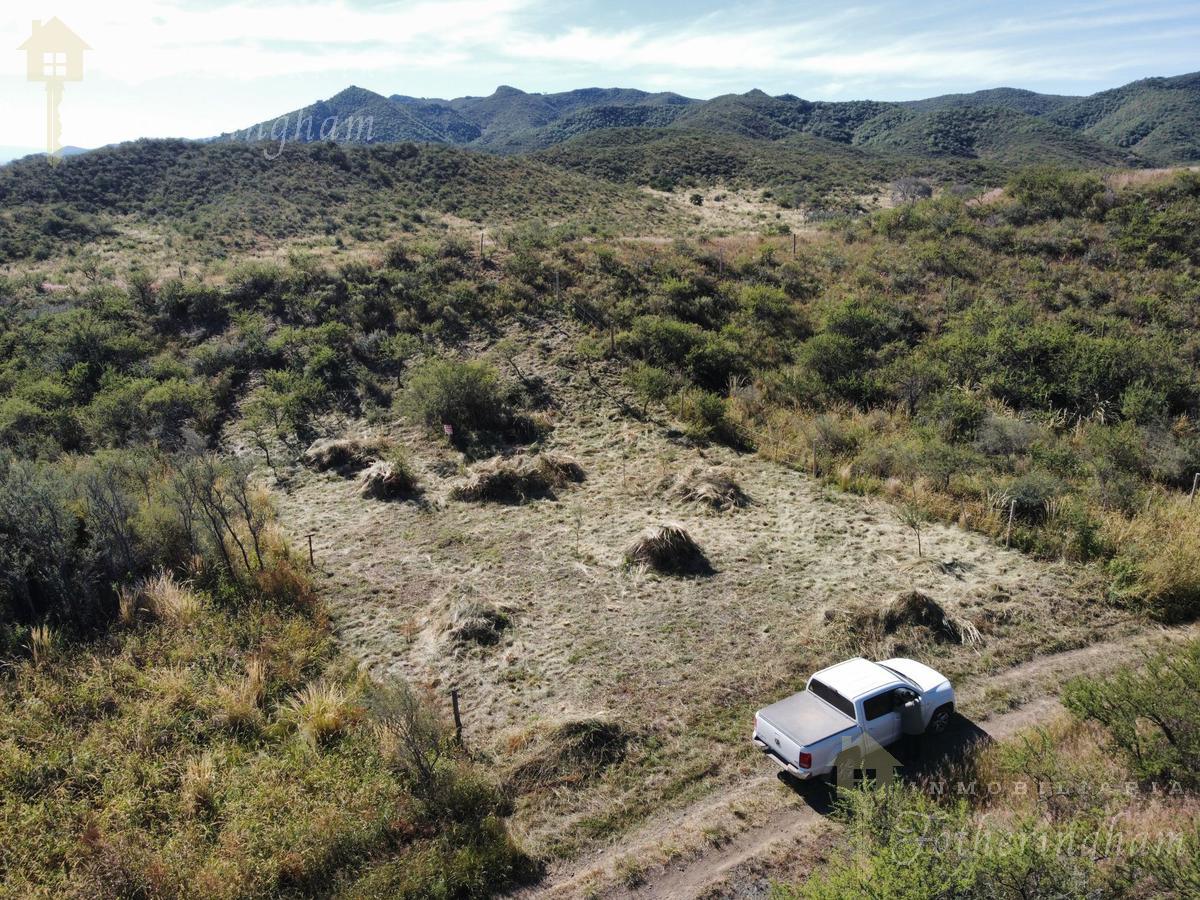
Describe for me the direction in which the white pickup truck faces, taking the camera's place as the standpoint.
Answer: facing away from the viewer and to the right of the viewer

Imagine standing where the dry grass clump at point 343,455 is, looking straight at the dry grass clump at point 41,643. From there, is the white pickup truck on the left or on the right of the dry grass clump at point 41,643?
left

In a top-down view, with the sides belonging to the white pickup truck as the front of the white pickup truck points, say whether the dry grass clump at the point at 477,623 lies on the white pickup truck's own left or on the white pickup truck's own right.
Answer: on the white pickup truck's own left

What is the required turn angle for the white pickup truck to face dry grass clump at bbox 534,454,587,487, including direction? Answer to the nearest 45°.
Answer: approximately 90° to its left

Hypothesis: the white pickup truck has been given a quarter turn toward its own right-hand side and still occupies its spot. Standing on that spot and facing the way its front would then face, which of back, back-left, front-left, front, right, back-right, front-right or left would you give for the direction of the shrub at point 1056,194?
back-left

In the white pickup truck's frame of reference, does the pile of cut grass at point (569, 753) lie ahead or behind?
behind

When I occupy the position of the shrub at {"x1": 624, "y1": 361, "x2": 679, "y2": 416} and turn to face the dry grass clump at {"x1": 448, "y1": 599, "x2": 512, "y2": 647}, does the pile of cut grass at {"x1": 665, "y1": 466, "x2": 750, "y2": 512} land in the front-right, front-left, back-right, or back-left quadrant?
front-left

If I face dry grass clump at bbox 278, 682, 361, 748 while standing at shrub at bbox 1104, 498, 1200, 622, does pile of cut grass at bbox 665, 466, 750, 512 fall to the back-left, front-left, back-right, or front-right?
front-right

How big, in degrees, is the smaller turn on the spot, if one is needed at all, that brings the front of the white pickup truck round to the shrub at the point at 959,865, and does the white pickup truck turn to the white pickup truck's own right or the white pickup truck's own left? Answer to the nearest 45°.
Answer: approximately 135° to the white pickup truck's own right

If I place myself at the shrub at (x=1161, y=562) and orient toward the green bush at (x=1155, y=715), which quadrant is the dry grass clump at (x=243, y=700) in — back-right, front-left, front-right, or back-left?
front-right

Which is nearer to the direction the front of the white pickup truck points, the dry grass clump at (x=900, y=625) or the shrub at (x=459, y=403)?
the dry grass clump

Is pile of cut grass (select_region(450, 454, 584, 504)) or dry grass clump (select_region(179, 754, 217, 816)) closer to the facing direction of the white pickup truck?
the pile of cut grass

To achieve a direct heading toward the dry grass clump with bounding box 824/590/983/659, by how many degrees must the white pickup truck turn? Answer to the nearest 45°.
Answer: approximately 45° to its left
